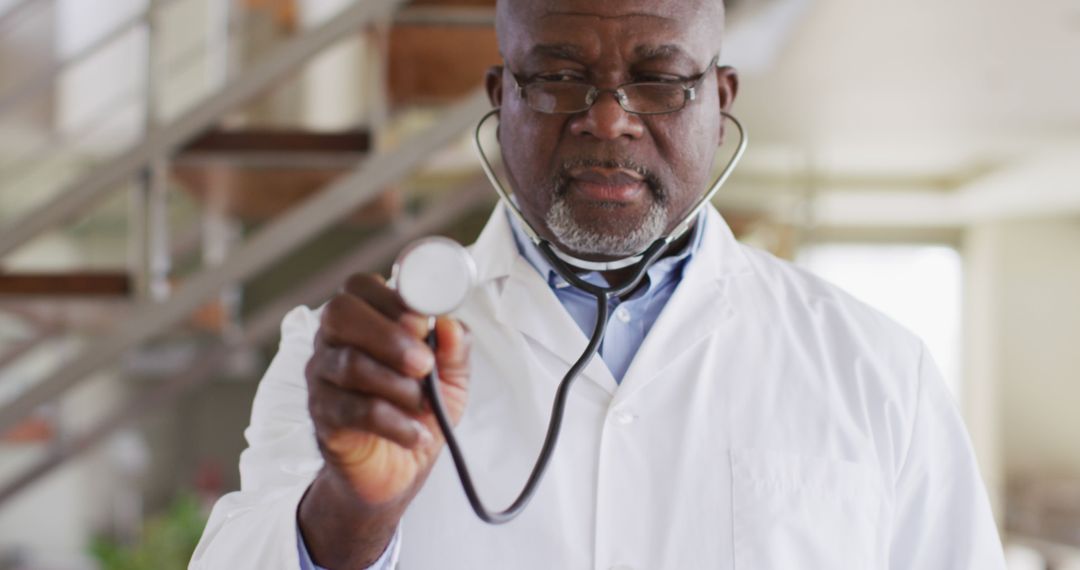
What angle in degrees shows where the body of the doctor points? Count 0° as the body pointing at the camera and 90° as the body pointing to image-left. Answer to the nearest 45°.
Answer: approximately 0°

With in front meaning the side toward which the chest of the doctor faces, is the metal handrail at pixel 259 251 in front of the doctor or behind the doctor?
behind

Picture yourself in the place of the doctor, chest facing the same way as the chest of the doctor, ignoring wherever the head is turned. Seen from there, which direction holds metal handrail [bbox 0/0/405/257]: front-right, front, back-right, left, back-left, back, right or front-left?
back-right

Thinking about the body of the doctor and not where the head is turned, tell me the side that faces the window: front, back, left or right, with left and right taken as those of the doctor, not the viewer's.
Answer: back

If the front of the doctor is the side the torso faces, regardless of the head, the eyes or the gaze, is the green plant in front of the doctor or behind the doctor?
behind
